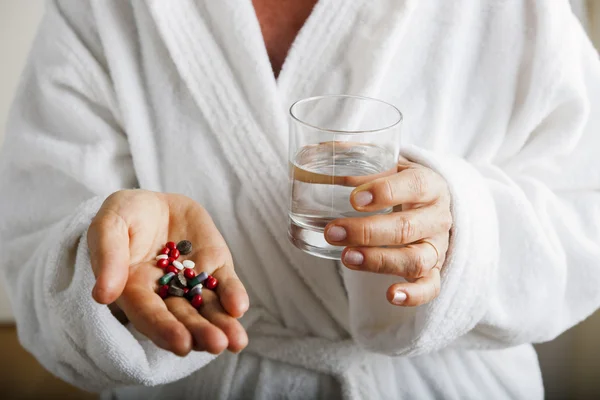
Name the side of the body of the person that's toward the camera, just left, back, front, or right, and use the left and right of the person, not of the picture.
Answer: front
